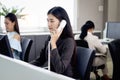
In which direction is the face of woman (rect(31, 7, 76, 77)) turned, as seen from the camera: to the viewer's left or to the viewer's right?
to the viewer's left

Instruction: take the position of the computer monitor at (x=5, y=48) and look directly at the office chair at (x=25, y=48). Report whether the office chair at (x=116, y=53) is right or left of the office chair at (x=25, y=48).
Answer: right

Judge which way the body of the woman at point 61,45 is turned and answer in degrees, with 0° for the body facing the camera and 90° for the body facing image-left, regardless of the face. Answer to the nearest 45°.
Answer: approximately 45°

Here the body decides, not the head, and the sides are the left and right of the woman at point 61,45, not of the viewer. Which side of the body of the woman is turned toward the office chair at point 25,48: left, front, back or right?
right

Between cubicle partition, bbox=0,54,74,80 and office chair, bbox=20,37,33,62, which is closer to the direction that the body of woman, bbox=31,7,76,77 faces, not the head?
the cubicle partition
